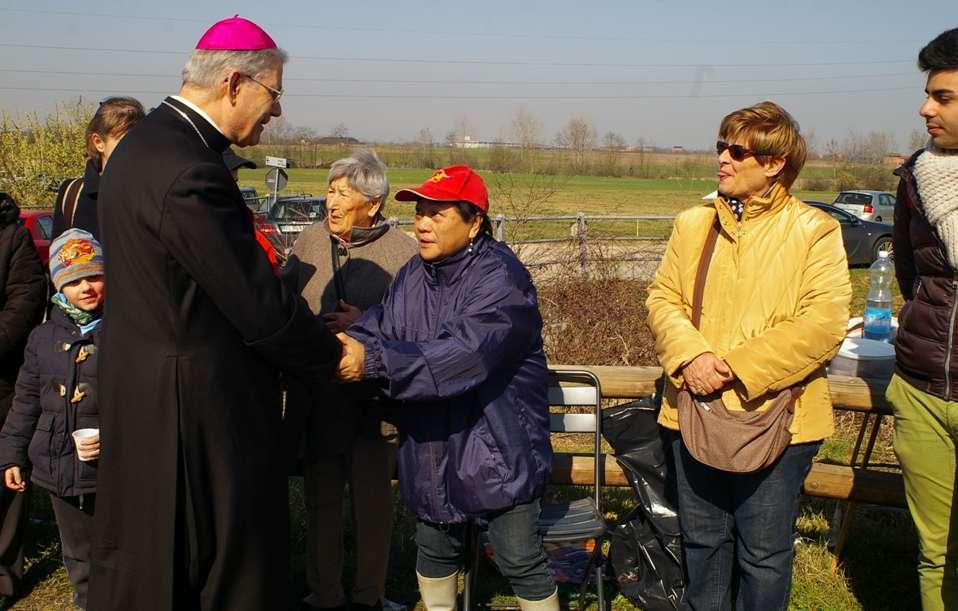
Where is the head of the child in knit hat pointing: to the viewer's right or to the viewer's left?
to the viewer's right

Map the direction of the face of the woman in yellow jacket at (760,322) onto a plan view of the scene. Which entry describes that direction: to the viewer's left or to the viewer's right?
to the viewer's left

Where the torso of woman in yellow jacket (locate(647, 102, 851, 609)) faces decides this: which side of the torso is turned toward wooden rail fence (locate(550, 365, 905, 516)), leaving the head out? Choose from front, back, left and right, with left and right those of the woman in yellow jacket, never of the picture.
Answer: back

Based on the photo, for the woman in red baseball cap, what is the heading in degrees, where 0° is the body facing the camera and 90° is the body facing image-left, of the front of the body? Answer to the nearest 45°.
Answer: approximately 45°

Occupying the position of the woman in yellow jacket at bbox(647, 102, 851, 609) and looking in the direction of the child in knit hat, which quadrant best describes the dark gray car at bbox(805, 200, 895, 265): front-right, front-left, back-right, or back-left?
back-right

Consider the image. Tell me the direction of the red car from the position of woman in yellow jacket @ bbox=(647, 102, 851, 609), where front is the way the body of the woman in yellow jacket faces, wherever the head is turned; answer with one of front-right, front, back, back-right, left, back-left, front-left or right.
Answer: right

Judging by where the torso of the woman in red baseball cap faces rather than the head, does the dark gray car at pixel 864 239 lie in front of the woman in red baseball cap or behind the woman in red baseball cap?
behind

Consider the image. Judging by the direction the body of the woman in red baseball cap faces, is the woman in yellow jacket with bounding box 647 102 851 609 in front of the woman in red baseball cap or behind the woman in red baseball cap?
behind
